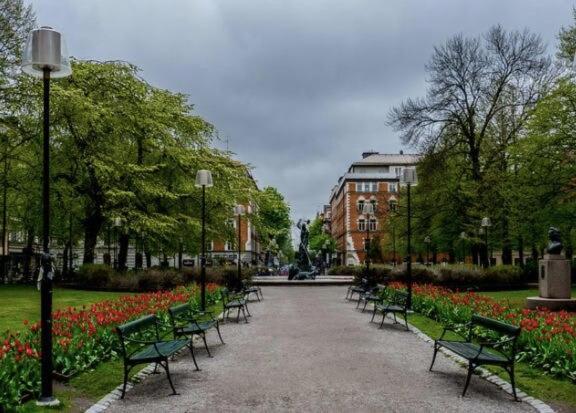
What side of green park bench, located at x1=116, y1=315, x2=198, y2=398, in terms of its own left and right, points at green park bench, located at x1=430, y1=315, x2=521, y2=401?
front

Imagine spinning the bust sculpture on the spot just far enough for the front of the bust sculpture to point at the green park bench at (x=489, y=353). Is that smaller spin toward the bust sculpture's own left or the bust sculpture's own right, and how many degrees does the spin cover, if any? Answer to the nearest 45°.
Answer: approximately 90° to the bust sculpture's own left

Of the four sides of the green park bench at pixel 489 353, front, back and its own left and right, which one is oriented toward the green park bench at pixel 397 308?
right

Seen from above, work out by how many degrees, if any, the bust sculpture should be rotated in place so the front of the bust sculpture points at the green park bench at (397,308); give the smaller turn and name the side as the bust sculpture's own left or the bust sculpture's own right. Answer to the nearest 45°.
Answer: approximately 45° to the bust sculpture's own left

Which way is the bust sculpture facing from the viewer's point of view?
to the viewer's left

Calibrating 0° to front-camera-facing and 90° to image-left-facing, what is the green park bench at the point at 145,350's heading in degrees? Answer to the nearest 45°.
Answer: approximately 270°

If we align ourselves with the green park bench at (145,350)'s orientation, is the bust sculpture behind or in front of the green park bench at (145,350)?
in front

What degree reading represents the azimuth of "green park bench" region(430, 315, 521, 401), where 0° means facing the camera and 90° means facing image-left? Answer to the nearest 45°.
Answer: approximately 90°

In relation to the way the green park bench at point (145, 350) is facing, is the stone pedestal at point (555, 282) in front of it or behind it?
in front

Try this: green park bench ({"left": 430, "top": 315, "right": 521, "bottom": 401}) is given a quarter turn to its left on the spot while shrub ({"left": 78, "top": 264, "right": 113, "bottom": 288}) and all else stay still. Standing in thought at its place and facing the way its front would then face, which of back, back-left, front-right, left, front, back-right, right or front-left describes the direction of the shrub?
back-right

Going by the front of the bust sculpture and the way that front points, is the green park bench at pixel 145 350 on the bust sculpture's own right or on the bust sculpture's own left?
on the bust sculpture's own left
